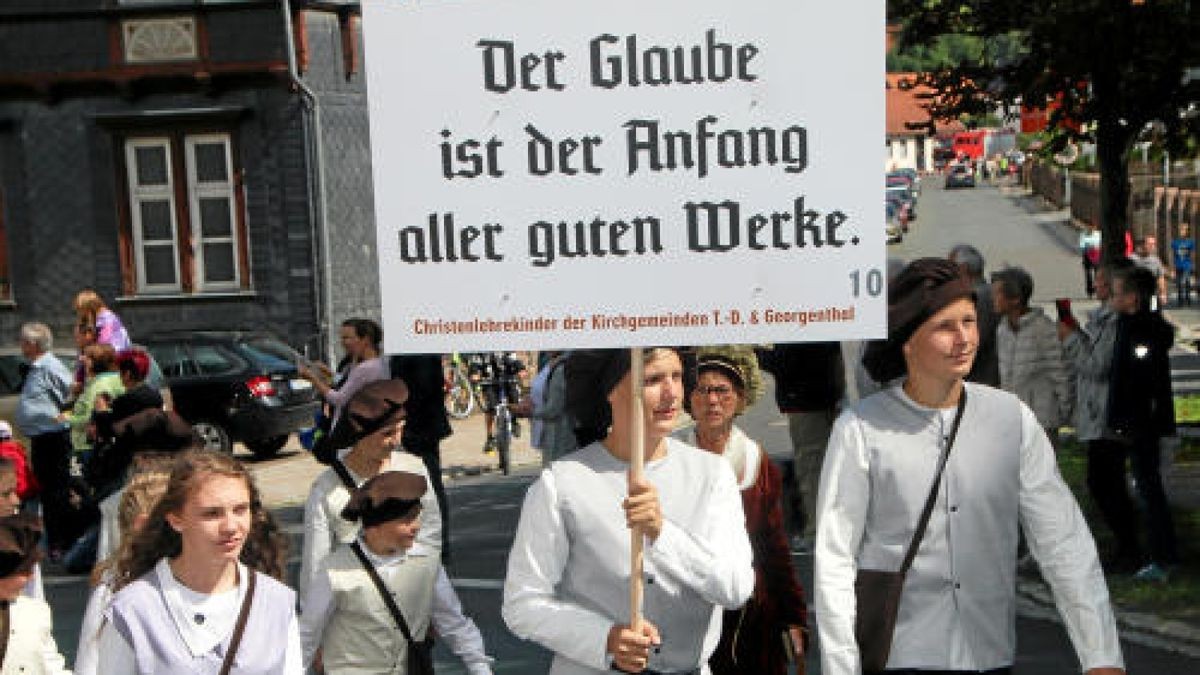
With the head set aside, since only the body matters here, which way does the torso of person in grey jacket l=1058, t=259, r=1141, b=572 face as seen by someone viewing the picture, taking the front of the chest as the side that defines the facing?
to the viewer's left

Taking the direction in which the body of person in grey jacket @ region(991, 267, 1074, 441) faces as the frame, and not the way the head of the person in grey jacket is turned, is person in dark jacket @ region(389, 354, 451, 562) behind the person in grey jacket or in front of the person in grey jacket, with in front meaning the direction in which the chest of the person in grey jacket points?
in front

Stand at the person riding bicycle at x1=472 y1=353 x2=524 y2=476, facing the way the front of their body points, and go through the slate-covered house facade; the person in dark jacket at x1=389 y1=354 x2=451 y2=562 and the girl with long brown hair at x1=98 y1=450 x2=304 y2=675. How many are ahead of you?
2

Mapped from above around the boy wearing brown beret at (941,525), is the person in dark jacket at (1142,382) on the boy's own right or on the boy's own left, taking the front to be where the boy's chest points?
on the boy's own left

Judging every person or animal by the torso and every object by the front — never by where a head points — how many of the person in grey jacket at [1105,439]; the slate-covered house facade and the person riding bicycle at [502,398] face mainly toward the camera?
2

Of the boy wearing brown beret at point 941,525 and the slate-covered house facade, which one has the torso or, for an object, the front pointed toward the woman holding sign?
the slate-covered house facade

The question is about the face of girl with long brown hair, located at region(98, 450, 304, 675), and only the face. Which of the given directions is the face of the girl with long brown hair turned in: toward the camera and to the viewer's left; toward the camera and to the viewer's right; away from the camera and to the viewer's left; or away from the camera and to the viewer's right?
toward the camera and to the viewer's right

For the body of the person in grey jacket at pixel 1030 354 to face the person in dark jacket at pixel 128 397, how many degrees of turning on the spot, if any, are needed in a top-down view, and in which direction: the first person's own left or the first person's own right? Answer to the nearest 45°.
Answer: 0° — they already face them

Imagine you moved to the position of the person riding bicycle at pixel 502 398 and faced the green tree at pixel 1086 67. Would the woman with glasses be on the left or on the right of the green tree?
right

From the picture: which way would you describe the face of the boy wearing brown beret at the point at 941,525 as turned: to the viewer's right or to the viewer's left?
to the viewer's right

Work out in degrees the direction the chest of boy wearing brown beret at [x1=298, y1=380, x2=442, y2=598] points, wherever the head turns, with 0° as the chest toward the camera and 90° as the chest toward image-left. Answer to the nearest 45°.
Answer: approximately 315°

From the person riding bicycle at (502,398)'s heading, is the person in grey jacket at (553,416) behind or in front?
in front

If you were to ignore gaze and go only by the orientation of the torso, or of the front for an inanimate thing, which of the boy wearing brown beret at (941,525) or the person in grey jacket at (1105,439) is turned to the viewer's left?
the person in grey jacket
